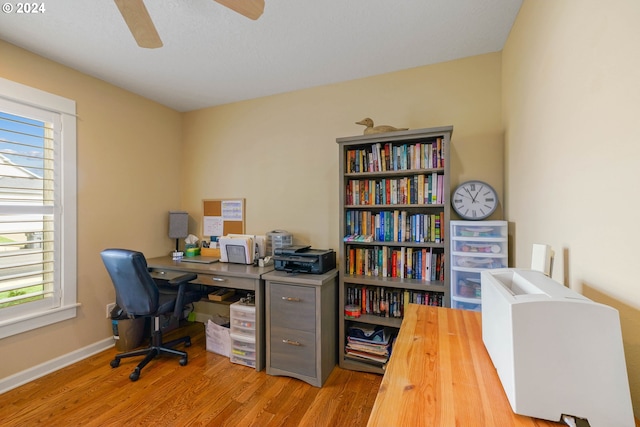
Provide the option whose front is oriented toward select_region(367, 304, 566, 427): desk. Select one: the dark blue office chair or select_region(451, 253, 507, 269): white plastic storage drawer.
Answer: the white plastic storage drawer

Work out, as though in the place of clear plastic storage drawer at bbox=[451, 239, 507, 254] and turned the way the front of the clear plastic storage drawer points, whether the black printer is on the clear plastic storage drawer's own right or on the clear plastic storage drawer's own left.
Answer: on the clear plastic storage drawer's own right

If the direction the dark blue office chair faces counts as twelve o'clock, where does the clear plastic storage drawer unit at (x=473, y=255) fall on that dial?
The clear plastic storage drawer unit is roughly at 3 o'clock from the dark blue office chair.

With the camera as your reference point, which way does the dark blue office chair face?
facing away from the viewer and to the right of the viewer

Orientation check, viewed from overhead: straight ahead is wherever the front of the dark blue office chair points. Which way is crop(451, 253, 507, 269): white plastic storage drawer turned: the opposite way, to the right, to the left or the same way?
the opposite way

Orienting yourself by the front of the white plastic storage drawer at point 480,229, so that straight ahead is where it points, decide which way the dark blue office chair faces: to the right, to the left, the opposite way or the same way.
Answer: the opposite way

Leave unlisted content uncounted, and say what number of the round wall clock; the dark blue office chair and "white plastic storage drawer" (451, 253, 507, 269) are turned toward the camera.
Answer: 2

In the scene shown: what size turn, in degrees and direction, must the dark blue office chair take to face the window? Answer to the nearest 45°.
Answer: approximately 90° to its left

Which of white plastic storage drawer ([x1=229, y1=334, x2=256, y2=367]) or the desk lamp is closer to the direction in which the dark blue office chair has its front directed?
the desk lamp
